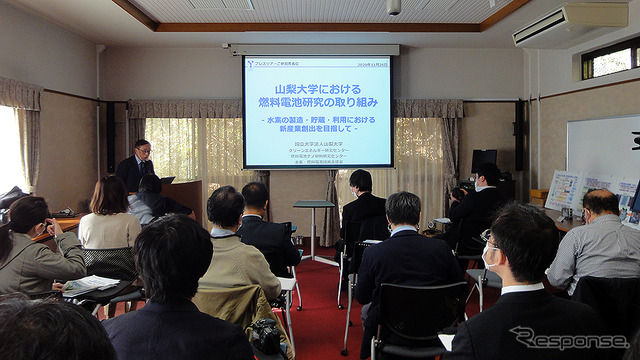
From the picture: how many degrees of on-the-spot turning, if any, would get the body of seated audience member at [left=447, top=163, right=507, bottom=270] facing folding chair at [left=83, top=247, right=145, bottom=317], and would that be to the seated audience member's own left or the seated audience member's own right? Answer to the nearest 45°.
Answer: approximately 90° to the seated audience member's own left

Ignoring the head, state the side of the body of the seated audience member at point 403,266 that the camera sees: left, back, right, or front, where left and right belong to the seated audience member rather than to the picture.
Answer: back

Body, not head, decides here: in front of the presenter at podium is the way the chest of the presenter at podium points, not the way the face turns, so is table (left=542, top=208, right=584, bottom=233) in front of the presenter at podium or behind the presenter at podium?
in front

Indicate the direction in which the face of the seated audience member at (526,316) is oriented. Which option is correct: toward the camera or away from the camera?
away from the camera

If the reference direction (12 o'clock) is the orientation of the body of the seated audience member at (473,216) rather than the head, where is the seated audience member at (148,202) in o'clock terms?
the seated audience member at (148,202) is roughly at 10 o'clock from the seated audience member at (473,216).

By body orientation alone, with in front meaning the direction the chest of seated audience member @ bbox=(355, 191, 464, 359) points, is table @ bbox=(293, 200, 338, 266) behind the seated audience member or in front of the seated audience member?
in front

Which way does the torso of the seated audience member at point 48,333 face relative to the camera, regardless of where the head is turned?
away from the camera

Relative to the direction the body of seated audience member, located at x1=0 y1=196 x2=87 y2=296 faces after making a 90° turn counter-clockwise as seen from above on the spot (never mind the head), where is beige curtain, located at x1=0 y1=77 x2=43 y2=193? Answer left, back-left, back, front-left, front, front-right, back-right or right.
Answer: front-right

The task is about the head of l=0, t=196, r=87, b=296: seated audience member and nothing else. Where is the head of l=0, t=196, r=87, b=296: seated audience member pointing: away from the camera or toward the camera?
away from the camera

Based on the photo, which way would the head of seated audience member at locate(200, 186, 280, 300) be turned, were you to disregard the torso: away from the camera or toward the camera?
away from the camera

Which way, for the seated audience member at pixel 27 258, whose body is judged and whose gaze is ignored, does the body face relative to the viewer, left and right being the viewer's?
facing away from the viewer and to the right of the viewer

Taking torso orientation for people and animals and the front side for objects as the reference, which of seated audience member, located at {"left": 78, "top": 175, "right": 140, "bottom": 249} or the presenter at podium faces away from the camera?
the seated audience member

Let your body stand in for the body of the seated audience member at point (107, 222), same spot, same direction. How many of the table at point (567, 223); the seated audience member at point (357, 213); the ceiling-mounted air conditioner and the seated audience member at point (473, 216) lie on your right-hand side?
4

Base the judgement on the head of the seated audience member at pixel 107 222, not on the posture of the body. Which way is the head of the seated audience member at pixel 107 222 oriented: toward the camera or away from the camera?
away from the camera

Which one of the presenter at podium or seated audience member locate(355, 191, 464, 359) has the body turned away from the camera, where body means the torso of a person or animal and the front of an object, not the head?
the seated audience member

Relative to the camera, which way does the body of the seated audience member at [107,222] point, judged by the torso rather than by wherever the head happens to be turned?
away from the camera

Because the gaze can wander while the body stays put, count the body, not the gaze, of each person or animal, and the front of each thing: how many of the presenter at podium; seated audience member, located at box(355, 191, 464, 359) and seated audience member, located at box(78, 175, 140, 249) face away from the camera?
2
